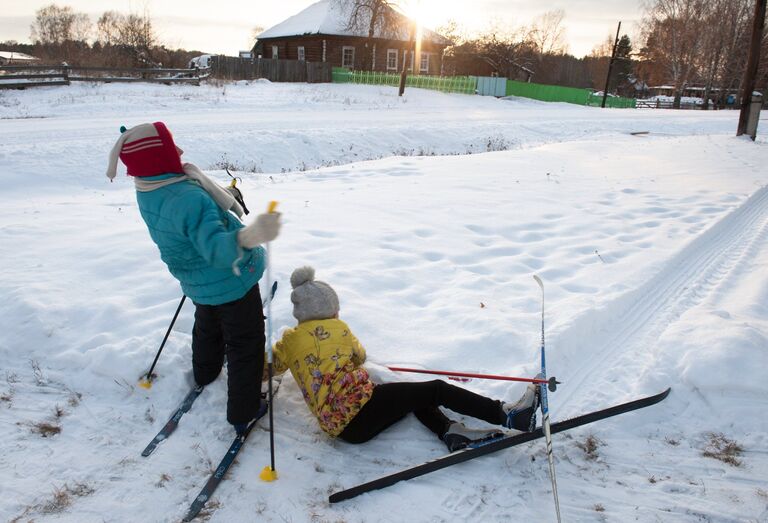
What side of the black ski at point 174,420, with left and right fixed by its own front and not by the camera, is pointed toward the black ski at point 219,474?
right

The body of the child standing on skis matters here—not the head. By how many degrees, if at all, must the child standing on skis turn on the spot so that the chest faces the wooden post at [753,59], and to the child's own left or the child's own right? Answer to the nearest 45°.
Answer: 0° — they already face it

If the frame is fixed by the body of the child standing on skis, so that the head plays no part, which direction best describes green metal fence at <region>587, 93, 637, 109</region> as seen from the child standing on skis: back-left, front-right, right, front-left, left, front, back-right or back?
front

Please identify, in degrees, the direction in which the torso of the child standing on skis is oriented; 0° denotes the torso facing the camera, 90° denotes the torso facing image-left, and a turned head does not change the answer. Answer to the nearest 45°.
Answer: approximately 225°

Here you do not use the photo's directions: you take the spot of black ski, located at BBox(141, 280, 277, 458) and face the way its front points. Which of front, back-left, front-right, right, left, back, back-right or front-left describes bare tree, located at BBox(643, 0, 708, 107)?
front

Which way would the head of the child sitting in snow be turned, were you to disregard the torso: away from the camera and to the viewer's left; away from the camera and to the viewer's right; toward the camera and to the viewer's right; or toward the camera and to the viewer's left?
away from the camera and to the viewer's right

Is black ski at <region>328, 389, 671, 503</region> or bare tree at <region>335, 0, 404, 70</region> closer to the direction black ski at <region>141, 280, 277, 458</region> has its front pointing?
the bare tree

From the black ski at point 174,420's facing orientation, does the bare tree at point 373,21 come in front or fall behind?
in front

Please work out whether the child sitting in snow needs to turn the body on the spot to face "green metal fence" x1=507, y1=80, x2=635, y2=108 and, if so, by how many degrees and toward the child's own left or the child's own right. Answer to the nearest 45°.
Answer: approximately 45° to the child's own left

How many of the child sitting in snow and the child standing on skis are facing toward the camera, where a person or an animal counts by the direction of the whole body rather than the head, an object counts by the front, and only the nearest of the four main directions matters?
0

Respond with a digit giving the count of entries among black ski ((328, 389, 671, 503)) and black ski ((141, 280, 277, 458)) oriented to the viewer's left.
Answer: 0

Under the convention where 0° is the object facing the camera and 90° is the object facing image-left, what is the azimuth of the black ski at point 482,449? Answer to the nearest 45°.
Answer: approximately 225°

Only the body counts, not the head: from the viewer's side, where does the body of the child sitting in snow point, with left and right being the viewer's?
facing away from the viewer and to the right of the viewer

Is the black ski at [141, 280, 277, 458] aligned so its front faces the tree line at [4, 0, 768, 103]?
yes

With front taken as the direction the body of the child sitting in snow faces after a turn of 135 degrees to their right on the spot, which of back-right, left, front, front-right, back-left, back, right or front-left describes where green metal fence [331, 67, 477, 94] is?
back

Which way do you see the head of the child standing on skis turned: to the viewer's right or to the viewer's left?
to the viewer's right

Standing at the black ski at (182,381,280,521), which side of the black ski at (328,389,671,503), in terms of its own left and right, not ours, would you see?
back
